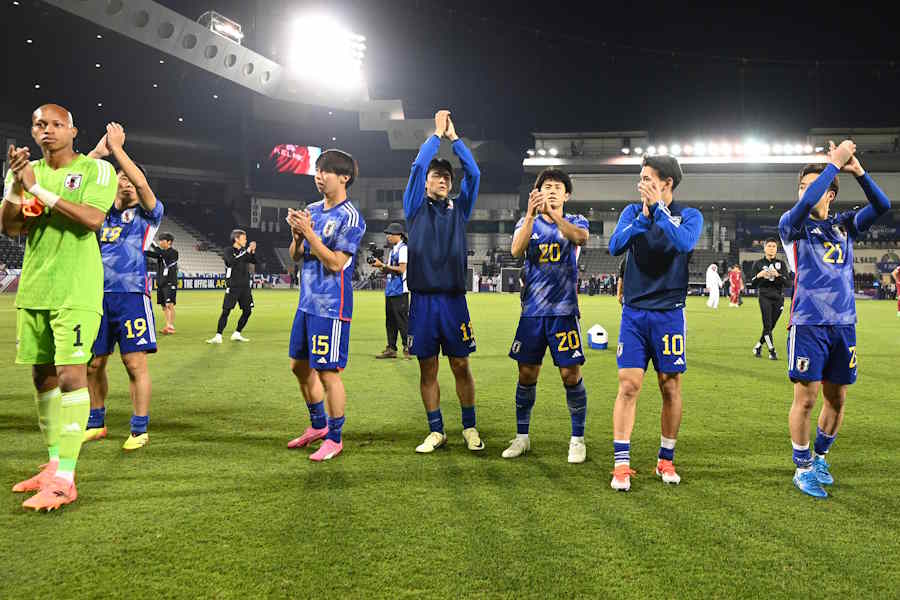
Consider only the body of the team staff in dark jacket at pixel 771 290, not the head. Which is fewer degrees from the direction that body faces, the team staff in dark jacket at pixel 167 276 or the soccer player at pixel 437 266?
the soccer player

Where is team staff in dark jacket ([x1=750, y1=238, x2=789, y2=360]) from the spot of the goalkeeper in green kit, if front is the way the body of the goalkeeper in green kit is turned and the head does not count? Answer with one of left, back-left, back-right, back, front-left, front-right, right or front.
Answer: back-left

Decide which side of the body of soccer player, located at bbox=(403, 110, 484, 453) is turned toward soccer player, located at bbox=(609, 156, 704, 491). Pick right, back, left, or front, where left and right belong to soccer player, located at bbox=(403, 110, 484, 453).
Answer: left

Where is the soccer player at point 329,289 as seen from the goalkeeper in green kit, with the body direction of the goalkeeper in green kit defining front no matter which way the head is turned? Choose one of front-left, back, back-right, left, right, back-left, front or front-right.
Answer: back-left

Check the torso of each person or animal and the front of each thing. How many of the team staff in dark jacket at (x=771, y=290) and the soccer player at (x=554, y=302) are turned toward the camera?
2

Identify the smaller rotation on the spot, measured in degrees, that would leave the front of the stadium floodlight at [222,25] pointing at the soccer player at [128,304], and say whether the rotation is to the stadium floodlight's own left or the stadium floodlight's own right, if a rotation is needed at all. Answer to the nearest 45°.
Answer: approximately 45° to the stadium floodlight's own right

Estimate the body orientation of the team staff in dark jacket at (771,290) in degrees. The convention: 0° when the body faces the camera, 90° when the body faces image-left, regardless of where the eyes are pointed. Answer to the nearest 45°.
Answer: approximately 0°

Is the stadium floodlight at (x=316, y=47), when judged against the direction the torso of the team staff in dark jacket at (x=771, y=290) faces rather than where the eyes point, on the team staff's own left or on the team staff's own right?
on the team staff's own right

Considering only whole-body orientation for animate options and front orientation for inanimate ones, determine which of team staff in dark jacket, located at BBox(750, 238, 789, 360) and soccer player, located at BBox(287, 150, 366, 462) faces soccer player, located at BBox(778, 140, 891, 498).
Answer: the team staff in dark jacket

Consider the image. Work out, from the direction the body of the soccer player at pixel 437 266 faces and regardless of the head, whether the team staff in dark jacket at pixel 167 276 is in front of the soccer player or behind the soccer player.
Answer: behind

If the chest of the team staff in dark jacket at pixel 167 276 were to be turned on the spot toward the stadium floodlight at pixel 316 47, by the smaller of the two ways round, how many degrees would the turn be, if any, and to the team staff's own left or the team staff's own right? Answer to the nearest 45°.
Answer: approximately 135° to the team staff's own right

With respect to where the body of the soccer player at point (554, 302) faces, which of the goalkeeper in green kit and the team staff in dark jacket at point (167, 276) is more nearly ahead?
the goalkeeper in green kit
